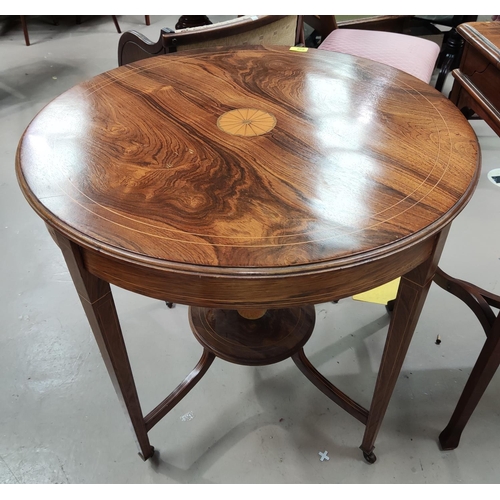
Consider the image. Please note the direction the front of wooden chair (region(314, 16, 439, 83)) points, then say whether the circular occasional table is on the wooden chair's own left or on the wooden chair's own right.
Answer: on the wooden chair's own right

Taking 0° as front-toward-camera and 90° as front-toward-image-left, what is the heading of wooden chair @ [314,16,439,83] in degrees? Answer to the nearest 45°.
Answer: approximately 315°

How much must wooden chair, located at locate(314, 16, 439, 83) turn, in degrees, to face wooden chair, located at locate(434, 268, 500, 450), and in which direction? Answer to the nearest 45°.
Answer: approximately 45° to its right
